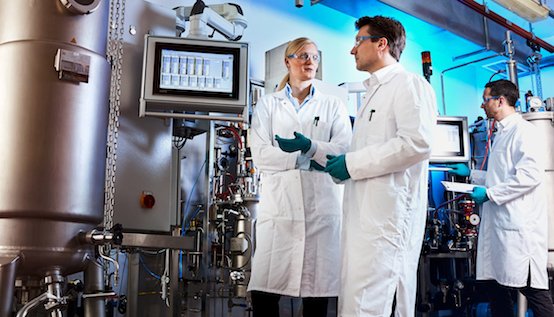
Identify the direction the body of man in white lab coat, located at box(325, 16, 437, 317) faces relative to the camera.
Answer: to the viewer's left

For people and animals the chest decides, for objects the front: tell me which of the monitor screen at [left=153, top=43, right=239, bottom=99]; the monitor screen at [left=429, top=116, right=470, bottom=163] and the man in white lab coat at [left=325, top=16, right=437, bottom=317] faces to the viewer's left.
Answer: the man in white lab coat

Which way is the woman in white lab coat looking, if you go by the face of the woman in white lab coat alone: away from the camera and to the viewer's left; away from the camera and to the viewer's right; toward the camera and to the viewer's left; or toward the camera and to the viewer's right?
toward the camera and to the viewer's right

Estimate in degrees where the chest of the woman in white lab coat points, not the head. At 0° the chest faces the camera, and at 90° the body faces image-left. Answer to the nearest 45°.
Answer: approximately 0°

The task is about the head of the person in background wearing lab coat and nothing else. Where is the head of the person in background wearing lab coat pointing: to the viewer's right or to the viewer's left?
to the viewer's left

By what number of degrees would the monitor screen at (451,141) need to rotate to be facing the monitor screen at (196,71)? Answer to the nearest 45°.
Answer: approximately 45° to its right

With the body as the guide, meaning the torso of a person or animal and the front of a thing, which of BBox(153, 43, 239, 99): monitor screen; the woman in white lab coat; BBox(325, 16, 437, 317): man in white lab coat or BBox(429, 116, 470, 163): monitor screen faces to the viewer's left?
the man in white lab coat

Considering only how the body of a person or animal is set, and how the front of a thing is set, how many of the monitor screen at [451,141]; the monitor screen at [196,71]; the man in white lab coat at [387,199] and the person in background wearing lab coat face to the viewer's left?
2

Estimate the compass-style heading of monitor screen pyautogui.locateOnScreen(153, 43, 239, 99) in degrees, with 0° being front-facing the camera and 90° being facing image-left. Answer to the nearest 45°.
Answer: approximately 0°

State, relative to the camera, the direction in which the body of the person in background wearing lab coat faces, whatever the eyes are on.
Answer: to the viewer's left

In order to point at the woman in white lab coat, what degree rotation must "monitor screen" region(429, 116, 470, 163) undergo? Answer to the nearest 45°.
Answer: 0° — it already faces them

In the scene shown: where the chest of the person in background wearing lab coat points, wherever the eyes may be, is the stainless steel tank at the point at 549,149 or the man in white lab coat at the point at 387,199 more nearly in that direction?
the man in white lab coat

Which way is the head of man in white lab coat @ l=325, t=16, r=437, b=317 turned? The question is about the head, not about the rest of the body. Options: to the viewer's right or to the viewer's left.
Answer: to the viewer's left
